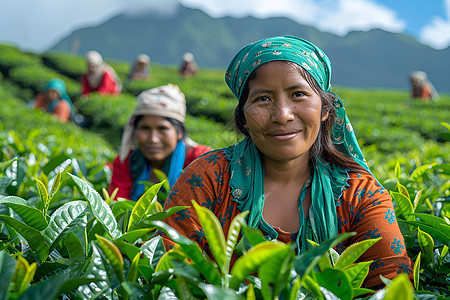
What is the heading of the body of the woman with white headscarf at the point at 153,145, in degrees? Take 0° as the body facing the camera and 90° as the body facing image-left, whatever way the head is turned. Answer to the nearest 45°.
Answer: approximately 0°

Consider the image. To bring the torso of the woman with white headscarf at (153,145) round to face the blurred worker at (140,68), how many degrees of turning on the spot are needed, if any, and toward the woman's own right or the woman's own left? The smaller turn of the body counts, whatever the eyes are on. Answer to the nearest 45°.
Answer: approximately 180°

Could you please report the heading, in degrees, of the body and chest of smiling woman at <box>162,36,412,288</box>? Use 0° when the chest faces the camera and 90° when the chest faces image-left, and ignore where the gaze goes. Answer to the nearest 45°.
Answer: approximately 0°

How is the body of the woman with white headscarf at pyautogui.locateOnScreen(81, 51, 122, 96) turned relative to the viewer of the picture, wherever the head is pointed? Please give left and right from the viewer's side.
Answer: facing the viewer and to the left of the viewer

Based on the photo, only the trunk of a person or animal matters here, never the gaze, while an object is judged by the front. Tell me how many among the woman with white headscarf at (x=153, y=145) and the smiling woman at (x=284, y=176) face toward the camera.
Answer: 2

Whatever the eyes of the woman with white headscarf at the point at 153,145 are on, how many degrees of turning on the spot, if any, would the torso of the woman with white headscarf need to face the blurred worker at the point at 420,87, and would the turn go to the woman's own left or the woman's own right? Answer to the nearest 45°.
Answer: approximately 135° to the woman's own left

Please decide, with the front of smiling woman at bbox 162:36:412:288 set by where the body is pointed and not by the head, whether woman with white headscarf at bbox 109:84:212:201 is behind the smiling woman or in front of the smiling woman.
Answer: behind

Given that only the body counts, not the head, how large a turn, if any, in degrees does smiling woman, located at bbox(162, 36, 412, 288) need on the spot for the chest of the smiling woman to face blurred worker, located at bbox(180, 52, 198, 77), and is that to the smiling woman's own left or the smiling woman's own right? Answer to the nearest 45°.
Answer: approximately 180°
